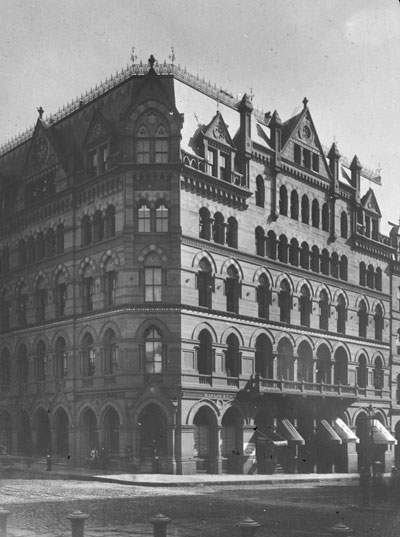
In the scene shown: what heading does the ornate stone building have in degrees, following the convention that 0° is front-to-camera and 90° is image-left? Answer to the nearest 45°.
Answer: approximately 315°

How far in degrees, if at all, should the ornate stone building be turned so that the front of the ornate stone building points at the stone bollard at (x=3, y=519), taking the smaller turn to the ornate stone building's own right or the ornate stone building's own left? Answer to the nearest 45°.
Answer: approximately 45° to the ornate stone building's own right

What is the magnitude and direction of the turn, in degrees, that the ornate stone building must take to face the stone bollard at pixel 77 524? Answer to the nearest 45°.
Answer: approximately 45° to its right

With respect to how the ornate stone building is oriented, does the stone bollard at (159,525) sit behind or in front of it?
in front
